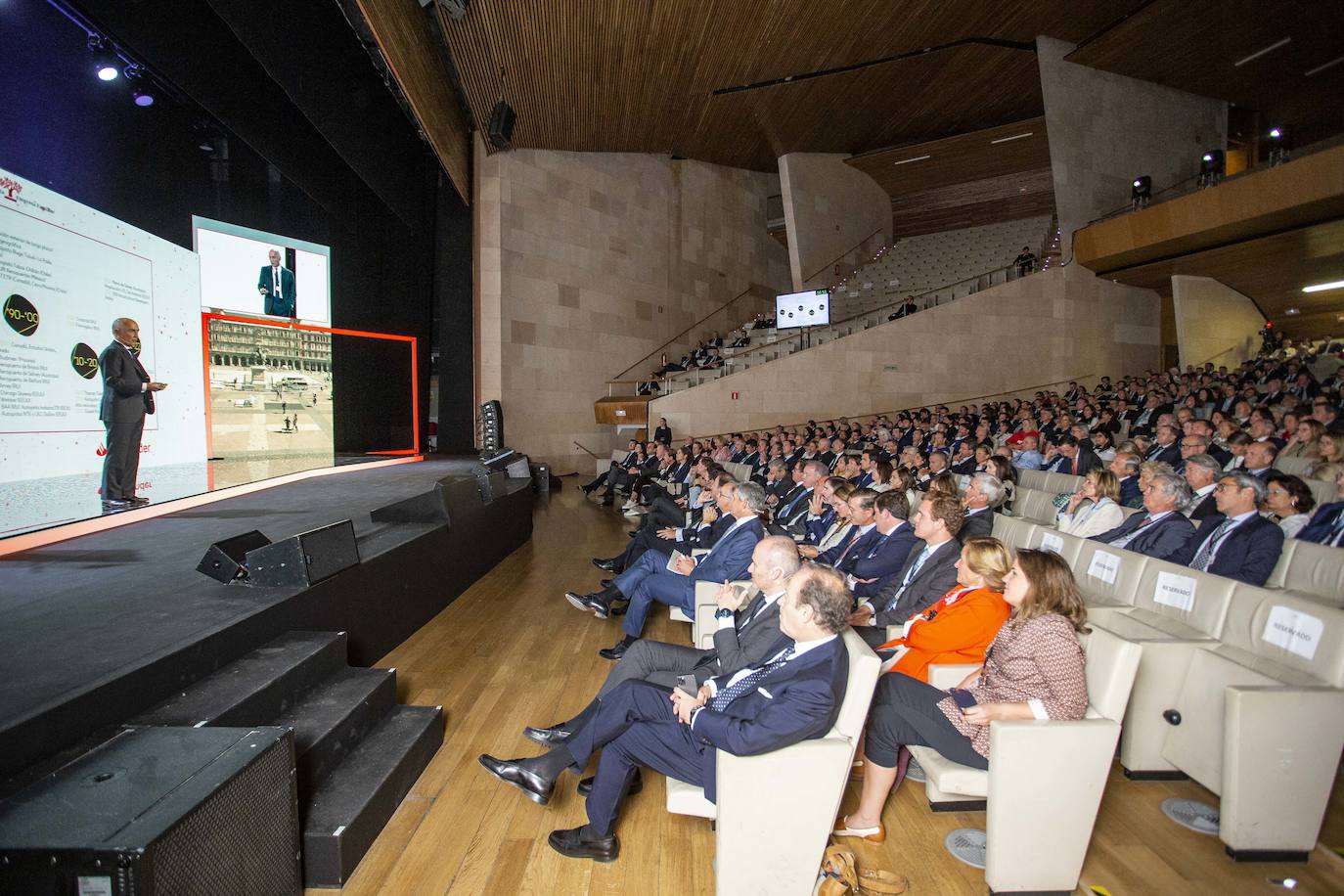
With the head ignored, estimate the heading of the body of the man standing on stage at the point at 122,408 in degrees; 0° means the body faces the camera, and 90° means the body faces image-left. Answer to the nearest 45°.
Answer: approximately 270°

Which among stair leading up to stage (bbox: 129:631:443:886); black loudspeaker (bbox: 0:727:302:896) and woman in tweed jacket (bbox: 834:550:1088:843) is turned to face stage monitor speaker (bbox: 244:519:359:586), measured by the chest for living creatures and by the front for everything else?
the woman in tweed jacket

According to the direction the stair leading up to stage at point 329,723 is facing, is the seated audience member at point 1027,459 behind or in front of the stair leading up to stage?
in front

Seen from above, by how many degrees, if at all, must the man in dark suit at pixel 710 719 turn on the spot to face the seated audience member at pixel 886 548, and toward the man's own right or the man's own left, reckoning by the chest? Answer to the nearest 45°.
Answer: approximately 135° to the man's own right

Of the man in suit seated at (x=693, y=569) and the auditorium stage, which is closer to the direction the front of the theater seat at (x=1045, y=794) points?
the auditorium stage

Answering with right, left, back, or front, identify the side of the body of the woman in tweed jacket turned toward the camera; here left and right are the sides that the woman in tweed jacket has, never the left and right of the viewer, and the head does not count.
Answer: left

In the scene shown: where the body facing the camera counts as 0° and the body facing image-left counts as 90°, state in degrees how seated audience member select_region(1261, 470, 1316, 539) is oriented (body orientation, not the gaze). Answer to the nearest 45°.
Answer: approximately 90°

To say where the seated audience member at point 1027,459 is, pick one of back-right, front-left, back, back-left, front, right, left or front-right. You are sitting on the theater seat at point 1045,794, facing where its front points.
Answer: right

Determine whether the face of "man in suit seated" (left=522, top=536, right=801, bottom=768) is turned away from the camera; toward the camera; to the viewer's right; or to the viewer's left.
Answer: to the viewer's left

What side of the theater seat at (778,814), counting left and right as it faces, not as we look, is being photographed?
left

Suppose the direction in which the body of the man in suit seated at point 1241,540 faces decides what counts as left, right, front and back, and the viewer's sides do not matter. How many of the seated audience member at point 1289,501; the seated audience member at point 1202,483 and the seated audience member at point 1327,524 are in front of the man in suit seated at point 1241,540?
0

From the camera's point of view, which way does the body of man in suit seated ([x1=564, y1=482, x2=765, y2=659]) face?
to the viewer's left

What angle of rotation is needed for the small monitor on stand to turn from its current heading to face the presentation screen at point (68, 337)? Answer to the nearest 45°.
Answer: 0° — it already faces it

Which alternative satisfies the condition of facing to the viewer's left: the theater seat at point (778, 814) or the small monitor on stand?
the theater seat

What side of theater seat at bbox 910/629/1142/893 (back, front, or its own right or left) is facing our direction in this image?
left

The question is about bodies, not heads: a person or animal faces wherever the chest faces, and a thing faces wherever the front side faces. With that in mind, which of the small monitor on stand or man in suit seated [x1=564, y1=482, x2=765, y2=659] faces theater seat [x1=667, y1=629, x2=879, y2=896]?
the small monitor on stand

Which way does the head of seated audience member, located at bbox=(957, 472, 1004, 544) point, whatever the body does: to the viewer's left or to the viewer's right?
to the viewer's left

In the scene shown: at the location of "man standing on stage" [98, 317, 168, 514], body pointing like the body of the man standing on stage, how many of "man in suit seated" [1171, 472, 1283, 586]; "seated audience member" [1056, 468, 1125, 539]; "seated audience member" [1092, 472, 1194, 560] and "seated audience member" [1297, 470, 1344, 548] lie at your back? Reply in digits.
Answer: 0

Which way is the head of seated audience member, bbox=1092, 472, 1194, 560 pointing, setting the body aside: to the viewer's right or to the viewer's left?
to the viewer's left

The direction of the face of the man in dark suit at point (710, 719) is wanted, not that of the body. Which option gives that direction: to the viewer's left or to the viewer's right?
to the viewer's left
